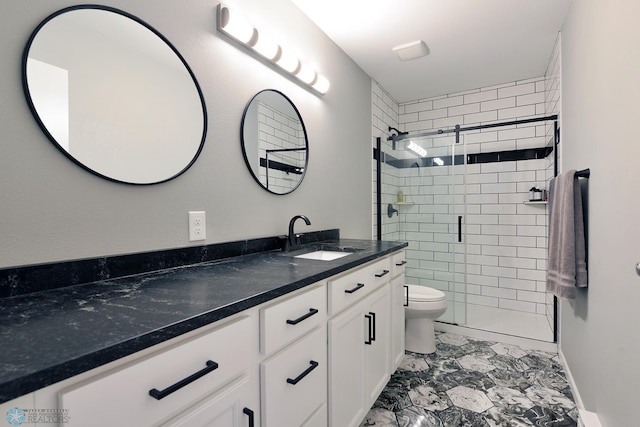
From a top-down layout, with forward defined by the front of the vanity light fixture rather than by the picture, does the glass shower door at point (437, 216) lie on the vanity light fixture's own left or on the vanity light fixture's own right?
on the vanity light fixture's own left

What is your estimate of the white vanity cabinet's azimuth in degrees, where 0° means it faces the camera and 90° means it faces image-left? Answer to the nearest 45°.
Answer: approximately 315°

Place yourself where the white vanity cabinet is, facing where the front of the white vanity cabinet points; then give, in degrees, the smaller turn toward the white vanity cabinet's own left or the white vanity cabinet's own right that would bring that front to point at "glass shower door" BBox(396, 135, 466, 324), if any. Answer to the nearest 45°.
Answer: approximately 90° to the white vanity cabinet's own left

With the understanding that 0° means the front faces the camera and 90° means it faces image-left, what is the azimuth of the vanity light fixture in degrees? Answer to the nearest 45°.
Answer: approximately 315°

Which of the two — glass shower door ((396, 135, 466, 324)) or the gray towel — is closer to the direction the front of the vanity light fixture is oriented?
the gray towel

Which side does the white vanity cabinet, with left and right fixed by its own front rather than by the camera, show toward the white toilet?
left
